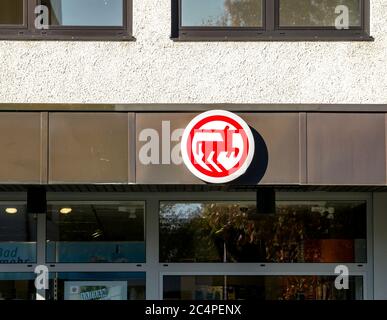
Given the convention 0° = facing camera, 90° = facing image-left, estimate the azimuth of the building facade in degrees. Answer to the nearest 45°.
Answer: approximately 0°
